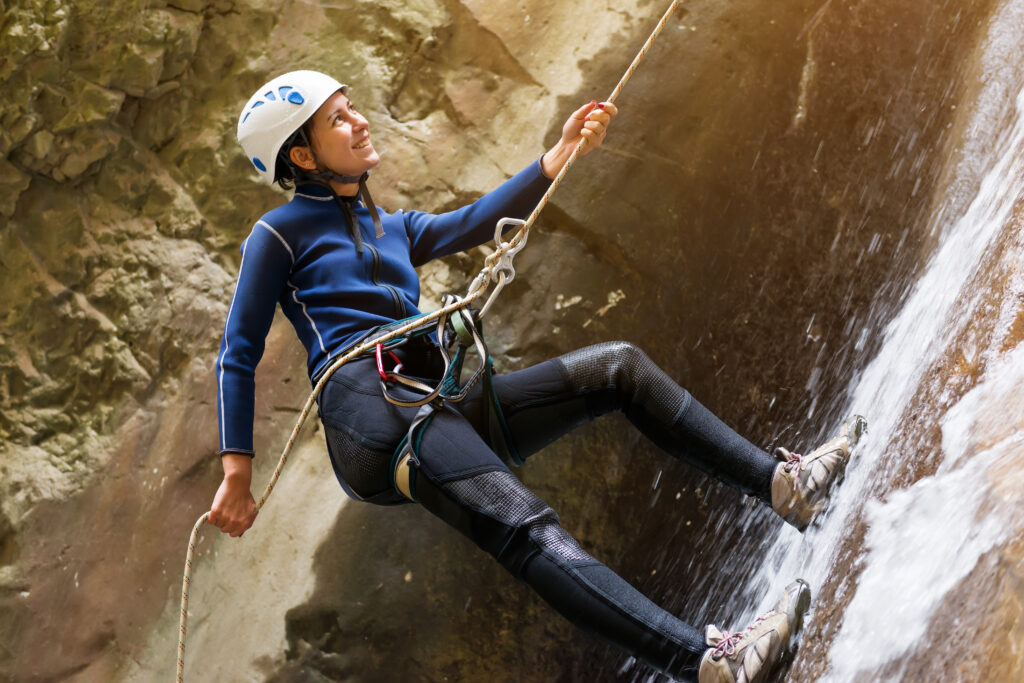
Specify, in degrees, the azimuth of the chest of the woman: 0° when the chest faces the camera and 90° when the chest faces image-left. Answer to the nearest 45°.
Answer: approximately 315°
